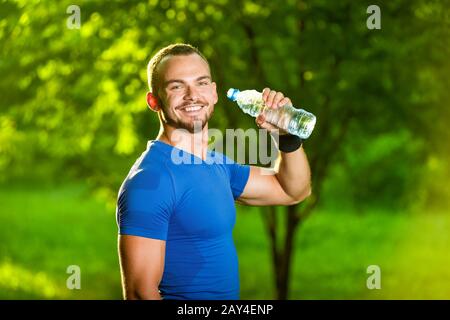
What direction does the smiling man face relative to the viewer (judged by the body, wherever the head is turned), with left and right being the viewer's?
facing the viewer and to the right of the viewer
